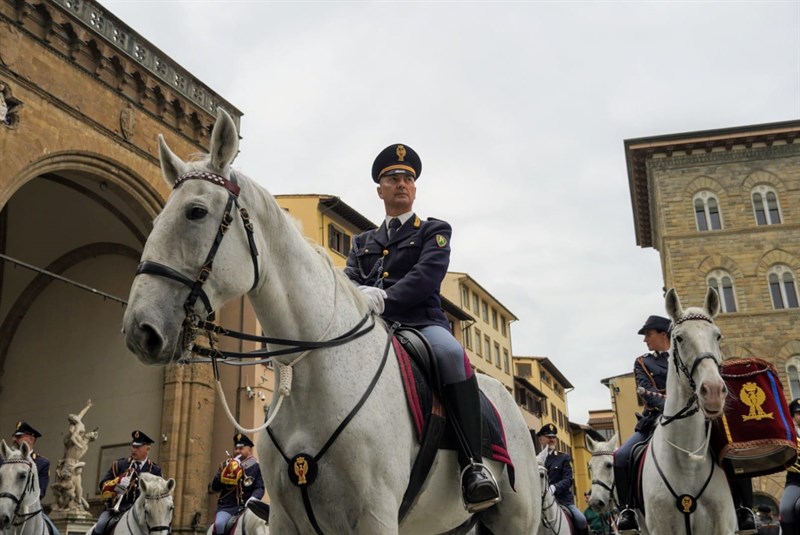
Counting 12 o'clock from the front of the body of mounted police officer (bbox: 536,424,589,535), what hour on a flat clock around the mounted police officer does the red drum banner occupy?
The red drum banner is roughly at 10 o'clock from the mounted police officer.

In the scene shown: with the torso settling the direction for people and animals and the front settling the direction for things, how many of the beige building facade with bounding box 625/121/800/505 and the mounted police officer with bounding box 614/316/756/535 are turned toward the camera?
2

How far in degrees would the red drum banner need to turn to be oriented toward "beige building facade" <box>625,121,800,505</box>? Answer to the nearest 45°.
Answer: approximately 180°

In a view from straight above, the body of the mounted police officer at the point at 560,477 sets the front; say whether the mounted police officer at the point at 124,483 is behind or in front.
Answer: in front

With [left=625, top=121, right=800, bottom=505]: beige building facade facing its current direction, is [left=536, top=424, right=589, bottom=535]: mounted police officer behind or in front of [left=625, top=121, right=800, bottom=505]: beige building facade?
in front

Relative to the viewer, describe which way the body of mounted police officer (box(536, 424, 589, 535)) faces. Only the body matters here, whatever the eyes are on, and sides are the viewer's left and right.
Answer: facing the viewer and to the left of the viewer

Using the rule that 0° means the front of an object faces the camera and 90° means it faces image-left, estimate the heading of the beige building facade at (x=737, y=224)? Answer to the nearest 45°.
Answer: approximately 0°
